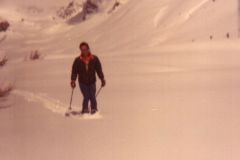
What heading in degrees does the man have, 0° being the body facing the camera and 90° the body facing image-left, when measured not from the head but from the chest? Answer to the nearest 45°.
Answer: approximately 0°
